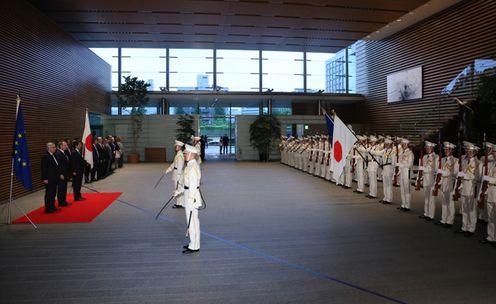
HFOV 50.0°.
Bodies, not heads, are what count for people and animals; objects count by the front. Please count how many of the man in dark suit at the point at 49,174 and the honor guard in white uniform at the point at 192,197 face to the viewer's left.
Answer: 1

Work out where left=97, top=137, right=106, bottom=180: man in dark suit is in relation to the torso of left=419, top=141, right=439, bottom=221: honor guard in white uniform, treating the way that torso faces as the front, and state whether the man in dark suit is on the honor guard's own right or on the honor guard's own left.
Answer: on the honor guard's own right

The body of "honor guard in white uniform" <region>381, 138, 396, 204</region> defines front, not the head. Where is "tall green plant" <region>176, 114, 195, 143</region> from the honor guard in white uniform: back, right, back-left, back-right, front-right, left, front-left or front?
right

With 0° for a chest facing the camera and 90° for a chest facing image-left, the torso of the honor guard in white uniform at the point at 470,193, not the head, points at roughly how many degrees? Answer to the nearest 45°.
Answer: approximately 45°

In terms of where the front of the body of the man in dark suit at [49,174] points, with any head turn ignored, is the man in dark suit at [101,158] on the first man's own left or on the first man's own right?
on the first man's own left

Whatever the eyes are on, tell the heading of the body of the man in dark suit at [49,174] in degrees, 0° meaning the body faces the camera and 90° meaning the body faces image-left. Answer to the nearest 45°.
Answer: approximately 315°

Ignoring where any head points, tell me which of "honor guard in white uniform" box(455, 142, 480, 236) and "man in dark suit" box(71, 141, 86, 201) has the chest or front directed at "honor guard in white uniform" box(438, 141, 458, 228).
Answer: the man in dark suit

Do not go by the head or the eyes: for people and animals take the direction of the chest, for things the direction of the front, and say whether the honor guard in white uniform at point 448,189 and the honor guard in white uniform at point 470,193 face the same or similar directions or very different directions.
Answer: same or similar directions

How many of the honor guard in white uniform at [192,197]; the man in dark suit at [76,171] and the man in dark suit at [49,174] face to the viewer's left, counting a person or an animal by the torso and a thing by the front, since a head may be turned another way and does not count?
1

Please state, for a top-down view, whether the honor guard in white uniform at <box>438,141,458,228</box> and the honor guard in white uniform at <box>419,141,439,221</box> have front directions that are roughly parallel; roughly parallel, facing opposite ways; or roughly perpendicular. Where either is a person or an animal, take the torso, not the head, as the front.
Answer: roughly parallel

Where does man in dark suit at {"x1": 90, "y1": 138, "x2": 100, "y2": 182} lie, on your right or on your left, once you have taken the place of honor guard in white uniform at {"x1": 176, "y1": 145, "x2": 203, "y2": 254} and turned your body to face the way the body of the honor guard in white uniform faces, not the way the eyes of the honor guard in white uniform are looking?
on your right

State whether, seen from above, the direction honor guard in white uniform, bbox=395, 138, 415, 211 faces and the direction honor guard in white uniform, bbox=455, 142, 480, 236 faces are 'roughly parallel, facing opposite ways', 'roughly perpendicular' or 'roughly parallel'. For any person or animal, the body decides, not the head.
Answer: roughly parallel

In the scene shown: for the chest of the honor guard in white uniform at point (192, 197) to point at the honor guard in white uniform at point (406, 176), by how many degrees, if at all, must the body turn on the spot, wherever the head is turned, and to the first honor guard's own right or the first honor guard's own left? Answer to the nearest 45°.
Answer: approximately 135° to the first honor guard's own right

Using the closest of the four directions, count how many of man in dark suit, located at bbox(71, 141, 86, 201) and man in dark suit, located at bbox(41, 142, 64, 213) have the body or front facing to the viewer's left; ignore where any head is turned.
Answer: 0

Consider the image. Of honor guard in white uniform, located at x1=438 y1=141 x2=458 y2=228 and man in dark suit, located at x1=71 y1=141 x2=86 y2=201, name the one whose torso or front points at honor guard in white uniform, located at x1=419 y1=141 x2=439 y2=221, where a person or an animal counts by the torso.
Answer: the man in dark suit
